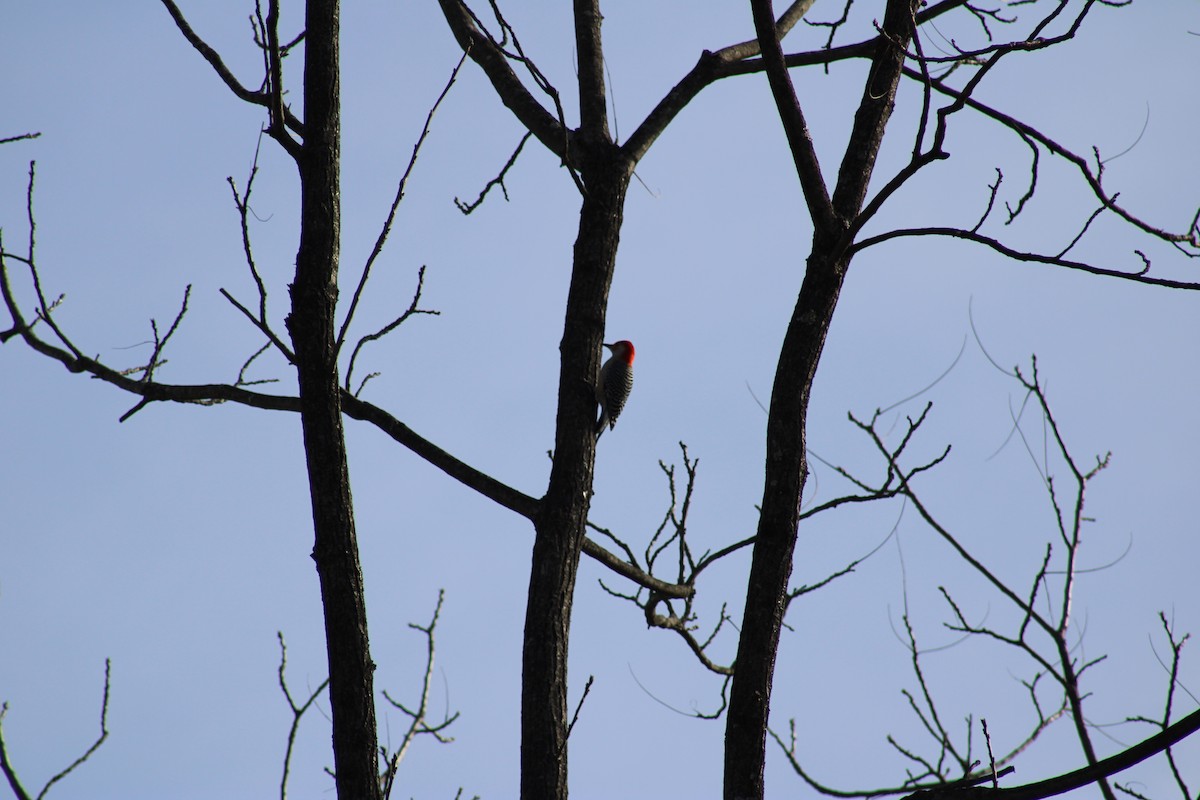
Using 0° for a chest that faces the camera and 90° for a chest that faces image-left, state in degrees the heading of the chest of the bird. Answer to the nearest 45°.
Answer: approximately 90°
